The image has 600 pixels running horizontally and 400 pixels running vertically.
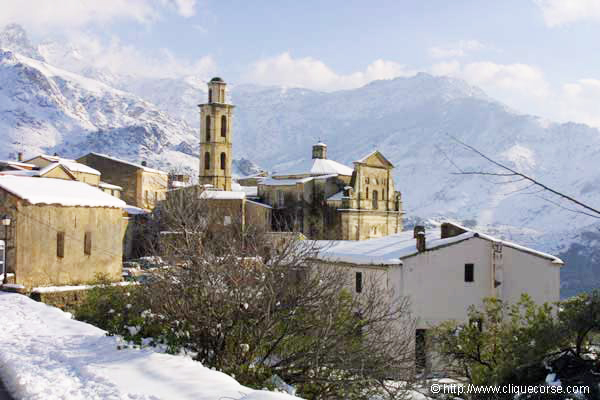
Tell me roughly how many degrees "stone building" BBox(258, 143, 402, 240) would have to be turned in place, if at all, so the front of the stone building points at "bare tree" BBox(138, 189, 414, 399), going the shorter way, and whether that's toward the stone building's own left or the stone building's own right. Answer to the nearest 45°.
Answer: approximately 45° to the stone building's own right

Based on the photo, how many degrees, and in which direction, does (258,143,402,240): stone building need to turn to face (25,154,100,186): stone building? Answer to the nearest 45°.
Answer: approximately 135° to its right

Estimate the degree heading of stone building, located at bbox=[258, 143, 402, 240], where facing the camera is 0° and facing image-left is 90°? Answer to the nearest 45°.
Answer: approximately 315°

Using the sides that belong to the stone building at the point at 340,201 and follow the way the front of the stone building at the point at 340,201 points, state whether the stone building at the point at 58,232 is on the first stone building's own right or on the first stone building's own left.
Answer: on the first stone building's own right
